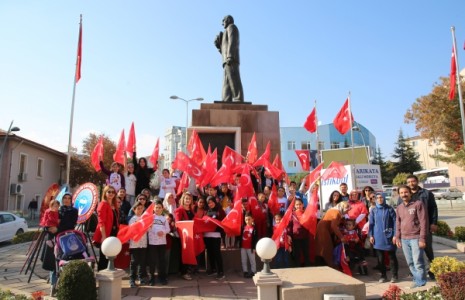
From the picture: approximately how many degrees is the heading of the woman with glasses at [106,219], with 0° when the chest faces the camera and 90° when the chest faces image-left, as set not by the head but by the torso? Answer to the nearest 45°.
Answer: approximately 315°

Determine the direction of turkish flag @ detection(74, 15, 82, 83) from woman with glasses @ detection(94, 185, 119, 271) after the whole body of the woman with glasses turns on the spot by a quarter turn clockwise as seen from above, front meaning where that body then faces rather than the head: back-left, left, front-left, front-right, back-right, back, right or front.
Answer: back-right

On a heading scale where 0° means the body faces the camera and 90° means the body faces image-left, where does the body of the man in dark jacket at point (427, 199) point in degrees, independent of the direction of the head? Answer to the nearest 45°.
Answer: approximately 0°

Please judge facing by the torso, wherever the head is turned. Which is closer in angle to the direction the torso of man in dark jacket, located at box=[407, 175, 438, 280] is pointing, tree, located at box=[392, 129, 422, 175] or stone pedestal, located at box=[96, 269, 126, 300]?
the stone pedestal

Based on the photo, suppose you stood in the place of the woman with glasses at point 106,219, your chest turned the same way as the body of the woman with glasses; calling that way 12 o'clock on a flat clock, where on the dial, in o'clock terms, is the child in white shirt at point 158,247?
The child in white shirt is roughly at 11 o'clock from the woman with glasses.

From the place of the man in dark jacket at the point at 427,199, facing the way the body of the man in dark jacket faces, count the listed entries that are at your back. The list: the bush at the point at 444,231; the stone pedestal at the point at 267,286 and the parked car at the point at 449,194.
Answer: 2

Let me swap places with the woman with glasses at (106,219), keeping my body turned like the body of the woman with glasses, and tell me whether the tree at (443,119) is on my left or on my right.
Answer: on my left

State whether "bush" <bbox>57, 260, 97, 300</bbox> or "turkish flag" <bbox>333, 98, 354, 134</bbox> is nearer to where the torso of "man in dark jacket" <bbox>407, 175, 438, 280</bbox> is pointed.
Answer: the bush
